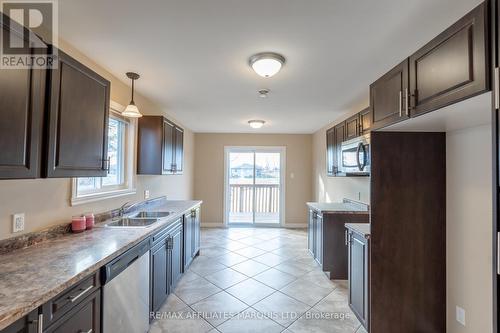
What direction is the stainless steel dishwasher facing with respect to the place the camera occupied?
facing the viewer and to the right of the viewer

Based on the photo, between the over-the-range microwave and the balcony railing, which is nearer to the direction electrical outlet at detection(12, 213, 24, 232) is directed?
the over-the-range microwave

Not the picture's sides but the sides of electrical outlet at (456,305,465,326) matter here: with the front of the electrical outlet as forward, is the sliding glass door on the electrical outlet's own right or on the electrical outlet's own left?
on the electrical outlet's own right

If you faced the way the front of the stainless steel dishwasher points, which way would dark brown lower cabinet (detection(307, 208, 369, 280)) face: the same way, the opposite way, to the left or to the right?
the opposite way

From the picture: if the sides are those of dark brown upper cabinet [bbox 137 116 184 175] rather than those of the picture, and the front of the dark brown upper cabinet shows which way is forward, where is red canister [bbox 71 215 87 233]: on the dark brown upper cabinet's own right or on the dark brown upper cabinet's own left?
on the dark brown upper cabinet's own right

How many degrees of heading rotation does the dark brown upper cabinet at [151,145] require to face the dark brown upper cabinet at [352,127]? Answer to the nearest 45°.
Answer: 0° — it already faces it

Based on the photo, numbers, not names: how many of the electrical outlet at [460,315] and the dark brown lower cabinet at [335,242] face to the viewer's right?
0

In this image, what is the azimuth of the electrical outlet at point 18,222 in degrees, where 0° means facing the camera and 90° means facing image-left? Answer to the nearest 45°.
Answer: approximately 315°

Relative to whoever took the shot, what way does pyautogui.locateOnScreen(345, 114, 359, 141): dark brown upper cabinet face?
facing the viewer and to the left of the viewer

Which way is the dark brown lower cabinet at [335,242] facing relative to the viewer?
to the viewer's left

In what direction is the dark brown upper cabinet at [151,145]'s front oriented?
to the viewer's right

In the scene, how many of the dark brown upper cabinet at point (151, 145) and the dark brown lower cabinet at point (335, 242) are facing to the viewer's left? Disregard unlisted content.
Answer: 1

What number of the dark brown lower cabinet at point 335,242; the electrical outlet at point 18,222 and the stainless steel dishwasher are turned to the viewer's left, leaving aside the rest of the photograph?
1

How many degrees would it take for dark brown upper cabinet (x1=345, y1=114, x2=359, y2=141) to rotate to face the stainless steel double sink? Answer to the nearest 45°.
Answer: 0° — it already faces it

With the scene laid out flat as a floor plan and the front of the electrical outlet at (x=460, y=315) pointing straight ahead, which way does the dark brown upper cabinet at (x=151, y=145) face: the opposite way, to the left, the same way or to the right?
the opposite way

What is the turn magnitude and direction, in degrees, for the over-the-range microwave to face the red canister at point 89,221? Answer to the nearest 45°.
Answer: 0° — it already faces it

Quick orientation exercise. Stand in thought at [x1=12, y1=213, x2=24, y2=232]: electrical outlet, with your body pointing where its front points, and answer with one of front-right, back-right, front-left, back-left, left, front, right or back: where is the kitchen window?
left
